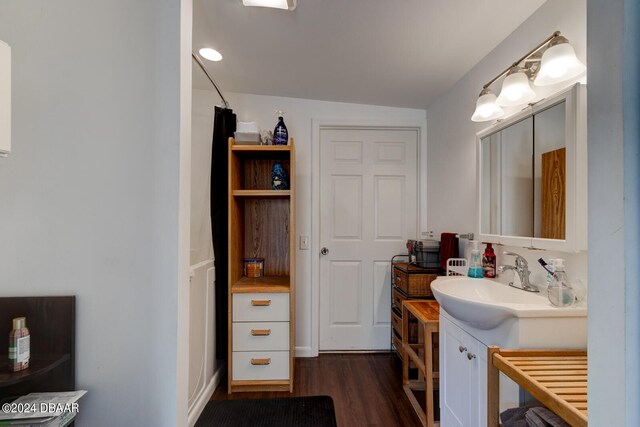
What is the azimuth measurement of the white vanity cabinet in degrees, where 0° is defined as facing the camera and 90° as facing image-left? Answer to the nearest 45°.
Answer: approximately 45°

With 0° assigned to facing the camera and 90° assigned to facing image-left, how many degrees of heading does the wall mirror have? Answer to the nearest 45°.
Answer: approximately 45°

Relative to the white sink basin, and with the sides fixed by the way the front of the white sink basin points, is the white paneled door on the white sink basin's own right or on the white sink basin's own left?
on the white sink basin's own right

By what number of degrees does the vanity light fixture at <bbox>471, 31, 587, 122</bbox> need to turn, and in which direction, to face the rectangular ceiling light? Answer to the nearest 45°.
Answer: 0° — it already faces it
